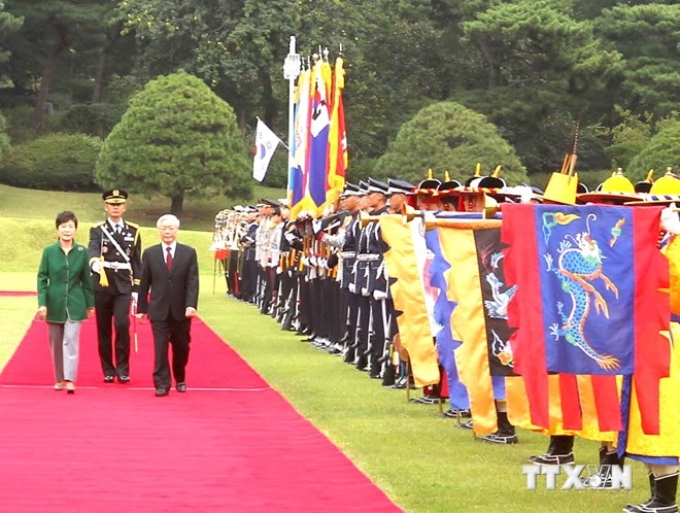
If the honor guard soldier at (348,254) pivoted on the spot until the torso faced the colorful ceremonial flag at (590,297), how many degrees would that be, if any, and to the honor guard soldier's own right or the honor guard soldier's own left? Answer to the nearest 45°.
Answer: approximately 90° to the honor guard soldier's own left

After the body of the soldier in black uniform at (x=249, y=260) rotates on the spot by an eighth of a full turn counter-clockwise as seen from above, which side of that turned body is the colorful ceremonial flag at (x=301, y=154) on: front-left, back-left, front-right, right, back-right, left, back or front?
front-left

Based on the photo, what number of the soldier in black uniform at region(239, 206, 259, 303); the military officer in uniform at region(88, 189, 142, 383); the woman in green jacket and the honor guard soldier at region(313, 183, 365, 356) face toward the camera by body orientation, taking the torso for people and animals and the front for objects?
2

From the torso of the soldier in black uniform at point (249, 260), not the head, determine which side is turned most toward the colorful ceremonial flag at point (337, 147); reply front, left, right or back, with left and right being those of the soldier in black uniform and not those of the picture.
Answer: left

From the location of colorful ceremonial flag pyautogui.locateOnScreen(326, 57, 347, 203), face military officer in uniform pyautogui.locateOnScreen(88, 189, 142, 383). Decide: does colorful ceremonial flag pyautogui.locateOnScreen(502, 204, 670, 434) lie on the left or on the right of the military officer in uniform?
left

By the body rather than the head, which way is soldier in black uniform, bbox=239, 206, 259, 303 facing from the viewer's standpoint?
to the viewer's left

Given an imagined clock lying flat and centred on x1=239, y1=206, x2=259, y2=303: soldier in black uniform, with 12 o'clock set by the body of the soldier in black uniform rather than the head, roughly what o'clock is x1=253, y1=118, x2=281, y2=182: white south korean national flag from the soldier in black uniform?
The white south korean national flag is roughly at 3 o'clock from the soldier in black uniform.

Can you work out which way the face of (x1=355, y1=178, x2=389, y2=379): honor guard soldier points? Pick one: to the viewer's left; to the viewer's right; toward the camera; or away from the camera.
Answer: to the viewer's left

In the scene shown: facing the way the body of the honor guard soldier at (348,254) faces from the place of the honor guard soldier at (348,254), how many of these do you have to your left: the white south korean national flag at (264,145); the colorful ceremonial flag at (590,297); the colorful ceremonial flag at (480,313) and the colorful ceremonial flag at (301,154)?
2

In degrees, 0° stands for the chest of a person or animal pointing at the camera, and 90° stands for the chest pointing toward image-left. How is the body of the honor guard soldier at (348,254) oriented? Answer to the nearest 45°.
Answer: approximately 90°

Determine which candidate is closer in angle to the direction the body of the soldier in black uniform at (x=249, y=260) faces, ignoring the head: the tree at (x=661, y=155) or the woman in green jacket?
the woman in green jacket

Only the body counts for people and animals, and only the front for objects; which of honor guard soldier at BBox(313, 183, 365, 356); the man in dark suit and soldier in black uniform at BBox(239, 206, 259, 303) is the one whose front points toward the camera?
the man in dark suit
